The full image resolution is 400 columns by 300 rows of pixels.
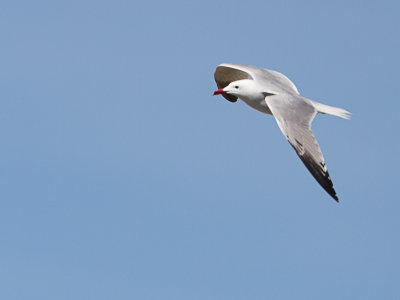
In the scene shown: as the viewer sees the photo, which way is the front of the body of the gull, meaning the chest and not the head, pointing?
to the viewer's left
